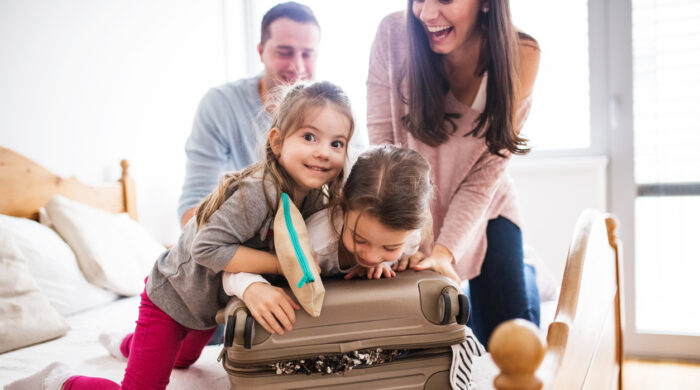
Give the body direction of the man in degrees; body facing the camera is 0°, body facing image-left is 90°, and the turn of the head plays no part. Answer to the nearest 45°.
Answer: approximately 315°

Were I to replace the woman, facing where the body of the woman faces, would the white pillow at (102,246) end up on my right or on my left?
on my right

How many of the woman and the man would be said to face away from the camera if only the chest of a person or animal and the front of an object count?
0

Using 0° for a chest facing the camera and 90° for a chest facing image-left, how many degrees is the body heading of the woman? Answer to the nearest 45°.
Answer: approximately 45°
